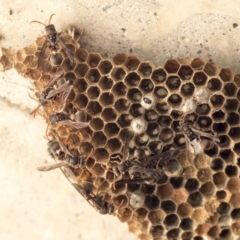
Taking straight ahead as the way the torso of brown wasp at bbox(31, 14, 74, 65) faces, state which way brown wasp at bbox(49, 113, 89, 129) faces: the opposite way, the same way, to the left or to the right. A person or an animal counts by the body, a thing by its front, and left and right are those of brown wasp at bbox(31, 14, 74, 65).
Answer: to the left

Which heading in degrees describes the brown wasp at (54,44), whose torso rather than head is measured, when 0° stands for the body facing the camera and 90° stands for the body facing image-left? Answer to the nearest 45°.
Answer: approximately 180°

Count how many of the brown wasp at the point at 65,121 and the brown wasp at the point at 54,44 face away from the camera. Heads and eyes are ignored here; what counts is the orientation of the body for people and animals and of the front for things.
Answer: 1

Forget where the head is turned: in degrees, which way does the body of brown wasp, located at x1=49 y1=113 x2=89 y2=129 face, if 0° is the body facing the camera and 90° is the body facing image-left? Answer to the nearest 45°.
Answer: approximately 90°
